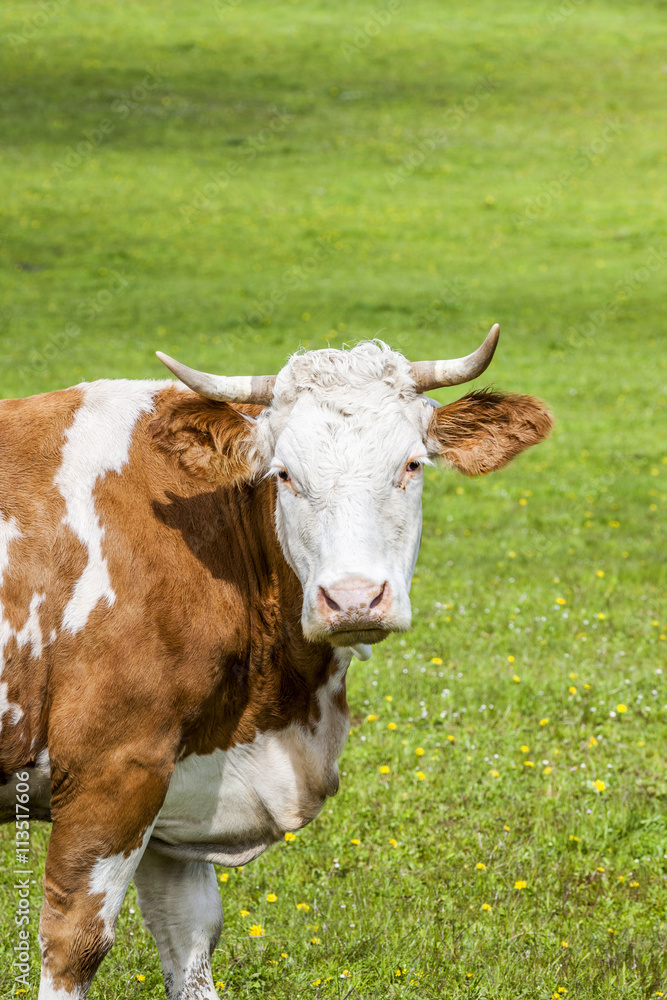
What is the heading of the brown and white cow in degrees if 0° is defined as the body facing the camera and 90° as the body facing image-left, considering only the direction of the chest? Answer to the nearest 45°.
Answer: approximately 315°
